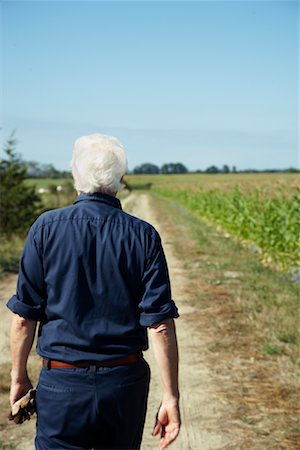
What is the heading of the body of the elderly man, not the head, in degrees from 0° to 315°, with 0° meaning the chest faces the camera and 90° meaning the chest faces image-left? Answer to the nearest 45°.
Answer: approximately 180°

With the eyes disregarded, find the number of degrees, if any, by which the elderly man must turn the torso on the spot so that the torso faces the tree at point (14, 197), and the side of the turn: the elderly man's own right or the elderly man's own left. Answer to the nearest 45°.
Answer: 0° — they already face it
